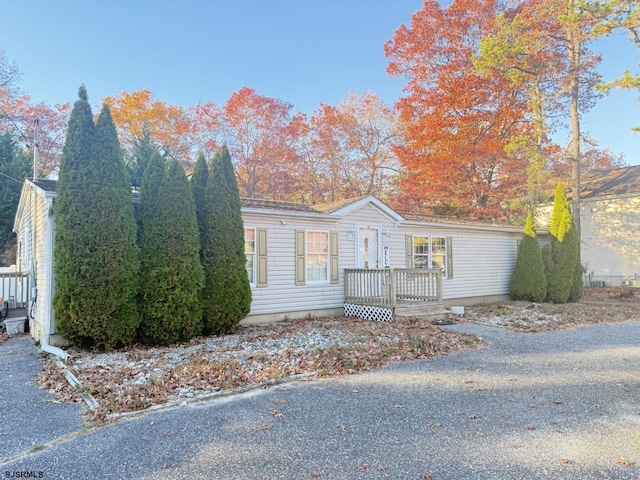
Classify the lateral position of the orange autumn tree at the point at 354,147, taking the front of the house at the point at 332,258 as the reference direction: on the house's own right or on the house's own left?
on the house's own left

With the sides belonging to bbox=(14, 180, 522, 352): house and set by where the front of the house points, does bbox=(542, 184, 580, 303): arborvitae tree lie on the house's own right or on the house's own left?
on the house's own left

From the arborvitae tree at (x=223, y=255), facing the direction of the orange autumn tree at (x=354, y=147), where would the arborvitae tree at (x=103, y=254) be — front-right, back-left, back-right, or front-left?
back-left

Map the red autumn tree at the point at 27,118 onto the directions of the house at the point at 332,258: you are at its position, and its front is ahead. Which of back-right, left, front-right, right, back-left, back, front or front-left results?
back

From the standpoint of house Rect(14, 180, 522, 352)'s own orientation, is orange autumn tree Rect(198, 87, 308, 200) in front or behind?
behind

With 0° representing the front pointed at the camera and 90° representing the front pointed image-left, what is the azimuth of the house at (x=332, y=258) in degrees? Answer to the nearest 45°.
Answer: approximately 315°

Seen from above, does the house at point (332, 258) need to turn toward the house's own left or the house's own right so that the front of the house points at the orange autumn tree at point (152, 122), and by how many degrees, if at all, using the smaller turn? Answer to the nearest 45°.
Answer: approximately 180°

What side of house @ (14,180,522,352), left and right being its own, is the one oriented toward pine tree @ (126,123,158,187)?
back

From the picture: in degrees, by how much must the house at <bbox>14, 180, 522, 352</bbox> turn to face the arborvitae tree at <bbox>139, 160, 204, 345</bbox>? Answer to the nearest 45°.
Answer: approximately 90° to its right
